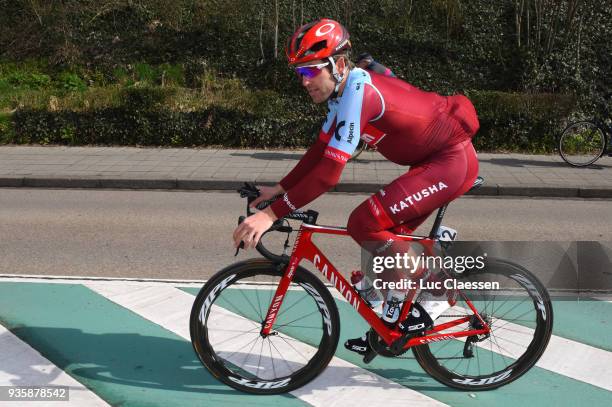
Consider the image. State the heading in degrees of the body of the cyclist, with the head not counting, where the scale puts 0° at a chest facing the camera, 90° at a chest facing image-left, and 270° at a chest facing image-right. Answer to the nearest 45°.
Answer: approximately 90°

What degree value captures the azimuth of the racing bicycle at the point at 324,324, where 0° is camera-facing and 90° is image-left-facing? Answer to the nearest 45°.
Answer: approximately 90°
